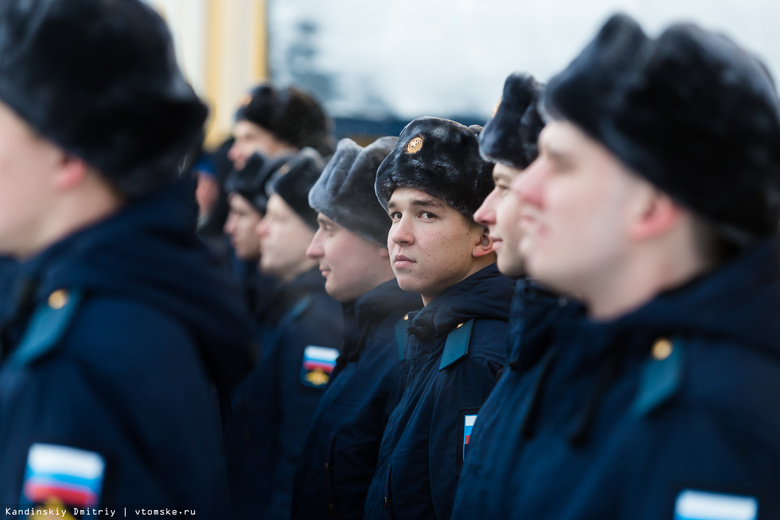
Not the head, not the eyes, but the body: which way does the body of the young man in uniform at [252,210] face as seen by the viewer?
to the viewer's left

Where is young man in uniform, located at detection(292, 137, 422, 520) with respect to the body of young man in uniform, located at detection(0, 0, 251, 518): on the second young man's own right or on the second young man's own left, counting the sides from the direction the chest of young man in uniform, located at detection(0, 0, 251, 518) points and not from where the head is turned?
on the second young man's own right

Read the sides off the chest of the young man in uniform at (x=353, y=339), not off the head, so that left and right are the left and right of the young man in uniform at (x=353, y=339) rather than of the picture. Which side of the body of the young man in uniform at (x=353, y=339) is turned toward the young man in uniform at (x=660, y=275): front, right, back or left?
left

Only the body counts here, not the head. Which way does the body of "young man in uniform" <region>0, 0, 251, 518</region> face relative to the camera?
to the viewer's left

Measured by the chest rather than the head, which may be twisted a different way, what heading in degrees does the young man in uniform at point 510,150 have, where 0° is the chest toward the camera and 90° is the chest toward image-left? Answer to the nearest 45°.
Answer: approximately 90°

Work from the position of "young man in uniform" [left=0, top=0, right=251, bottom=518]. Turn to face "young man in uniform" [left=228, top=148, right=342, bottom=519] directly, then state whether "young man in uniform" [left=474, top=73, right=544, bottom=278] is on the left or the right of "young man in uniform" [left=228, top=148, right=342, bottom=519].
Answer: right

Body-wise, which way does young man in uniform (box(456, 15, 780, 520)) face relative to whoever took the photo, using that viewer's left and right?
facing to the left of the viewer

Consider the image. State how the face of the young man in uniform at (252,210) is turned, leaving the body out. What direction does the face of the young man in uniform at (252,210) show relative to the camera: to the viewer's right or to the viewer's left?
to the viewer's left

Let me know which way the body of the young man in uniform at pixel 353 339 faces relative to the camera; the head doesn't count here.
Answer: to the viewer's left
